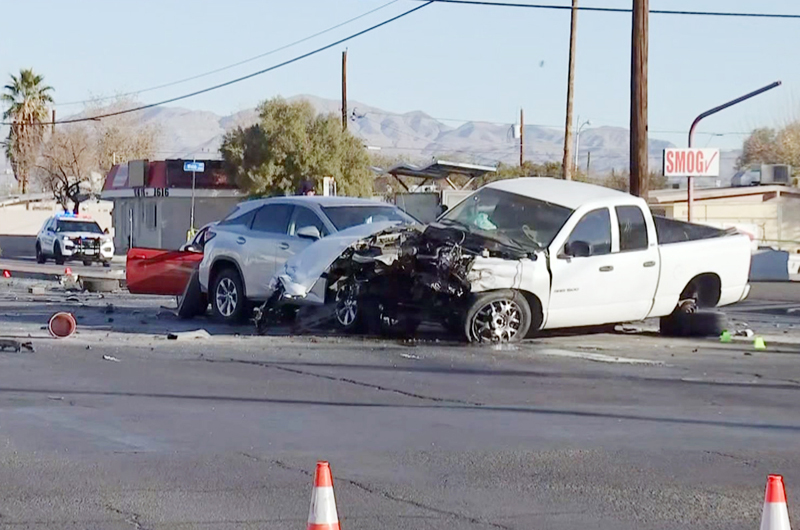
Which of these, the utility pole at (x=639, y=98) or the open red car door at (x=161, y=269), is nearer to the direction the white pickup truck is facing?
the open red car door

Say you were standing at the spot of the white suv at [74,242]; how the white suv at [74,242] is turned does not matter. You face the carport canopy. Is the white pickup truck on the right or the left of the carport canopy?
right

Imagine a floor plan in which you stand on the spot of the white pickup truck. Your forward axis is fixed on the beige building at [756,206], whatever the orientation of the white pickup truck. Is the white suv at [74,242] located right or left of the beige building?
left

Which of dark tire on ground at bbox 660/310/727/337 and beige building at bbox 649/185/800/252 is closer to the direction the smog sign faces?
the dark tire on ground
